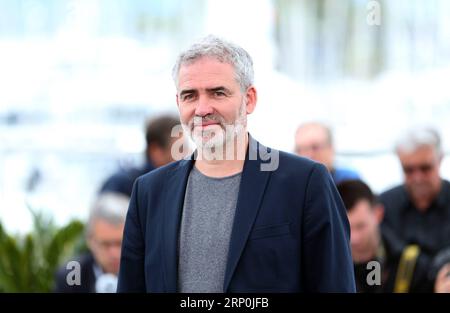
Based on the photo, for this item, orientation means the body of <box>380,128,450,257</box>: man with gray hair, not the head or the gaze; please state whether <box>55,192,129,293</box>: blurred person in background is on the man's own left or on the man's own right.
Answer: on the man's own right

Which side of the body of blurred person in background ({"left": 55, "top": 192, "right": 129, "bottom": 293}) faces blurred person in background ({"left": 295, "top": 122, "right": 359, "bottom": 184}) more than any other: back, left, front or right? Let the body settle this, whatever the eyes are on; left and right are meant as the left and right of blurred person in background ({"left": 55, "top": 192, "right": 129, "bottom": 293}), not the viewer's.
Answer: left

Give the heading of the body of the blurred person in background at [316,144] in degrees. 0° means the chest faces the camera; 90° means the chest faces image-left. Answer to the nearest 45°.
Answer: approximately 45°

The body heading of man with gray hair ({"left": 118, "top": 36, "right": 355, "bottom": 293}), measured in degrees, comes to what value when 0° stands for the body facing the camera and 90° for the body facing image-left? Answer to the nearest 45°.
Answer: approximately 45°

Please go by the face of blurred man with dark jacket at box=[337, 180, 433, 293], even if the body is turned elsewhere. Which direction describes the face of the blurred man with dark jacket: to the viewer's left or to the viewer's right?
to the viewer's left

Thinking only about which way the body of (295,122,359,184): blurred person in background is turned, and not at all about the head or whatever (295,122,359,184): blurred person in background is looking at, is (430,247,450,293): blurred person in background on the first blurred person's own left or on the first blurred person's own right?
on the first blurred person's own left

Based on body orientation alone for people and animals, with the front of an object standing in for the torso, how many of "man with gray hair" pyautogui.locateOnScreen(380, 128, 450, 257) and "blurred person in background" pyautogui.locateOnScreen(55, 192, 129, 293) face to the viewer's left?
0

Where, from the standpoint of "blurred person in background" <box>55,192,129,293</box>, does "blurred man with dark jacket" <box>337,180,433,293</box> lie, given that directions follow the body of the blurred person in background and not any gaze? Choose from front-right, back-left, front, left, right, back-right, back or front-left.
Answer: front-left

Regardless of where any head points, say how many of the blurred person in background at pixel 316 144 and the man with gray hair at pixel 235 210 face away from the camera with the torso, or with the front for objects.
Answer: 0
